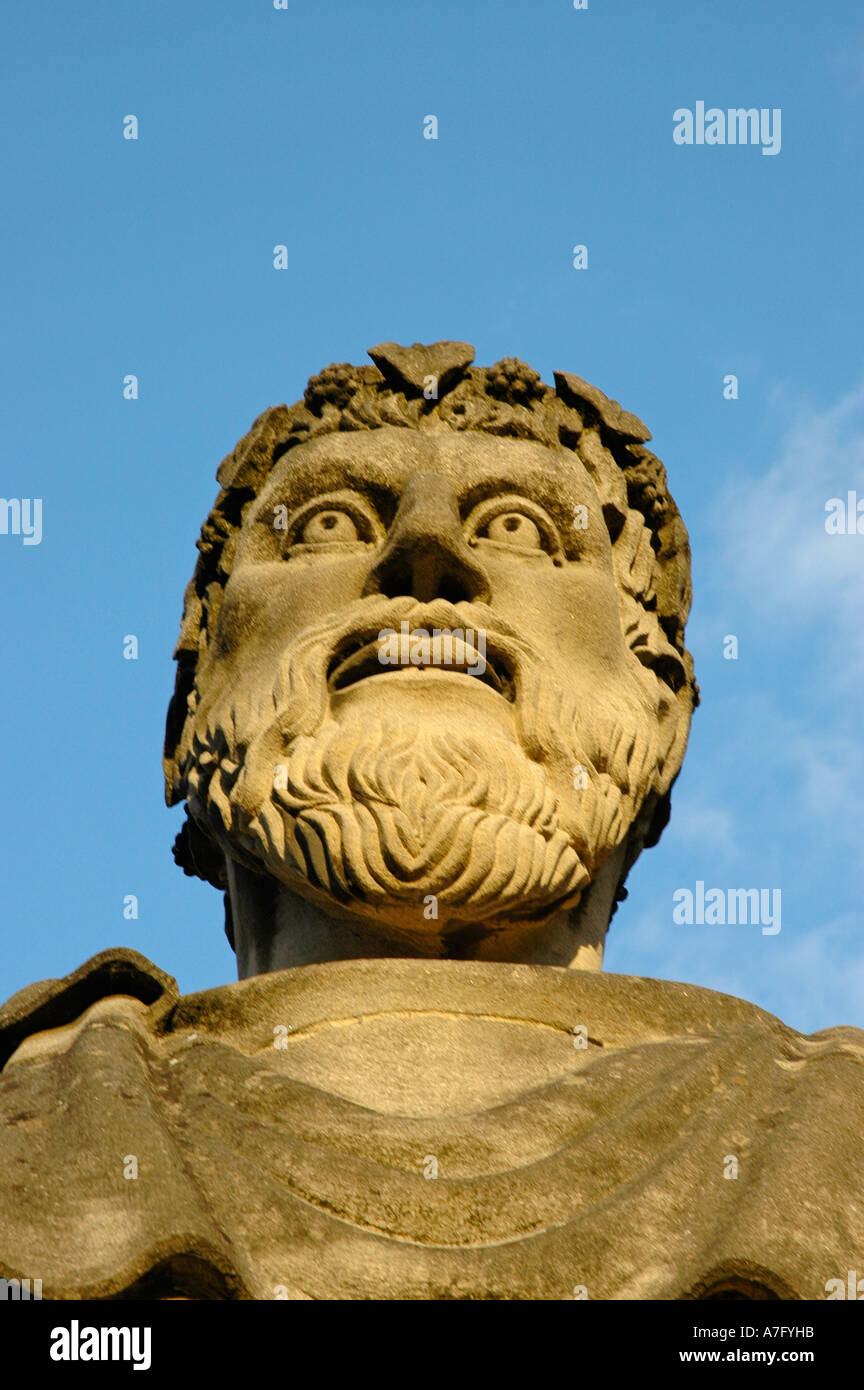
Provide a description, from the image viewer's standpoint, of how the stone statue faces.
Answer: facing the viewer
